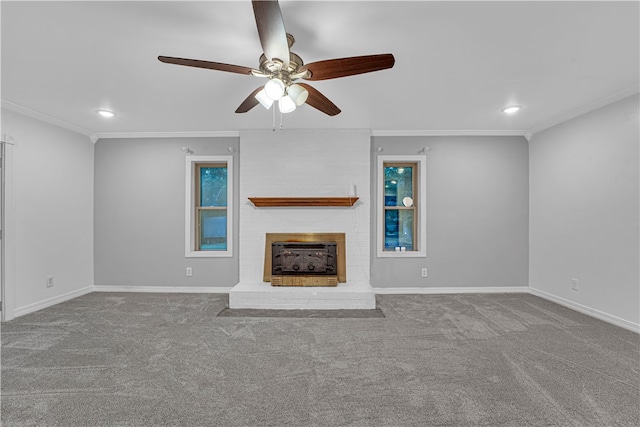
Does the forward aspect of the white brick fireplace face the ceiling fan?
yes

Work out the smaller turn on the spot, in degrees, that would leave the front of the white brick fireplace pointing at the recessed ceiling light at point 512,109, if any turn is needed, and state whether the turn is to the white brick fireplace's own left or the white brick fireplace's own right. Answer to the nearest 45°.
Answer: approximately 90° to the white brick fireplace's own left

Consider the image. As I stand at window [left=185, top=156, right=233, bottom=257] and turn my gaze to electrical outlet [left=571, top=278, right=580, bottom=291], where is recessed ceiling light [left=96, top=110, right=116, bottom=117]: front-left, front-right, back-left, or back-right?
back-right

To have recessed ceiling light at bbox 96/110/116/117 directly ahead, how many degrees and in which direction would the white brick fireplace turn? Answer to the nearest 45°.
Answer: approximately 90° to its right

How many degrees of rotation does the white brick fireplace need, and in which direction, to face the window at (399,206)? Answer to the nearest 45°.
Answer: approximately 90° to its left

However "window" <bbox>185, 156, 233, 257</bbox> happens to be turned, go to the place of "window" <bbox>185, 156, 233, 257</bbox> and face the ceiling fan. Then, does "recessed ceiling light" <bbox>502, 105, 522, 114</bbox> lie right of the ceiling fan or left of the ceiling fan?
left

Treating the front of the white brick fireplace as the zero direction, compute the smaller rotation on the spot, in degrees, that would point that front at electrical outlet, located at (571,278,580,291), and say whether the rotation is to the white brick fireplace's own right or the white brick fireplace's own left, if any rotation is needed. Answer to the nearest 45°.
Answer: approximately 90° to the white brick fireplace's own left

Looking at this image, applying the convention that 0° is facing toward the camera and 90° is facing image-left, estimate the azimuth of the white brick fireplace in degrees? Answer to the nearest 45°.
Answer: approximately 0°

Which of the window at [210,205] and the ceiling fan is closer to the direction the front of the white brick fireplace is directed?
the ceiling fan

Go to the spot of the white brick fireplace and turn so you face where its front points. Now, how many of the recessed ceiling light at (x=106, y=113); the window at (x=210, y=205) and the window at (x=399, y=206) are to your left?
1

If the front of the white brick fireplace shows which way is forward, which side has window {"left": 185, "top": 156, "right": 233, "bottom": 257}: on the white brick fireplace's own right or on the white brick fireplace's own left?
on the white brick fireplace's own right
